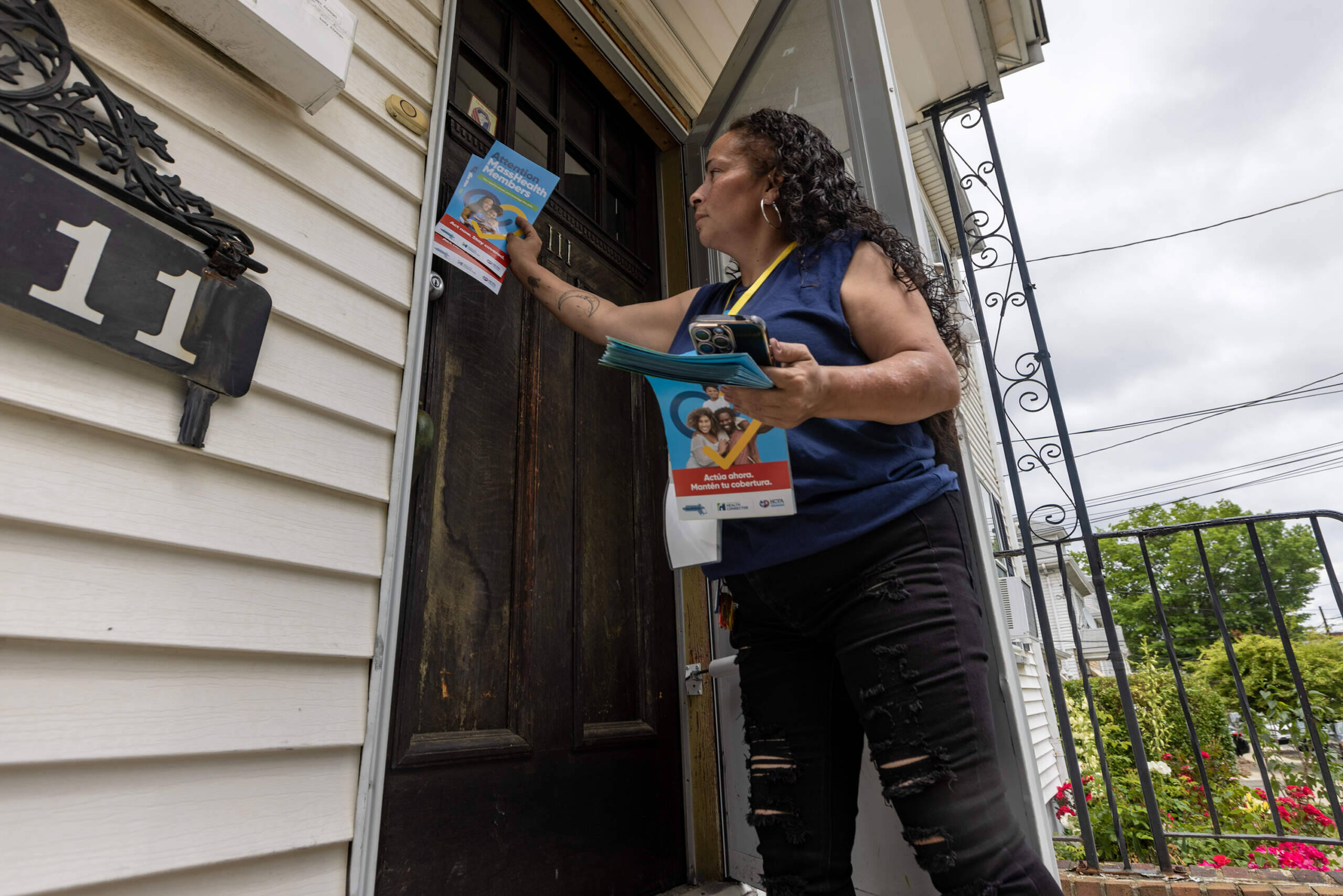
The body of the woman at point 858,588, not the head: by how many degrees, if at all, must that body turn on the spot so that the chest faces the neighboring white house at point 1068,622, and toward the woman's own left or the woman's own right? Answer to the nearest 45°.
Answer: approximately 135° to the woman's own right

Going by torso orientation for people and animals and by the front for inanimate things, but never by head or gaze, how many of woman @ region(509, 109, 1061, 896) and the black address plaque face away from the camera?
0

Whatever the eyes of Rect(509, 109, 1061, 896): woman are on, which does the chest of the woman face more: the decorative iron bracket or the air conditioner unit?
the decorative iron bracket

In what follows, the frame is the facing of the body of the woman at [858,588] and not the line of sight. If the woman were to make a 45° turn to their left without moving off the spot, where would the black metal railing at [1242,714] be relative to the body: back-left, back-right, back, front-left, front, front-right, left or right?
back-left

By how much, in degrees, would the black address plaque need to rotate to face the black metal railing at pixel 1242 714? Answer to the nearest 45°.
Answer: approximately 45° to its left

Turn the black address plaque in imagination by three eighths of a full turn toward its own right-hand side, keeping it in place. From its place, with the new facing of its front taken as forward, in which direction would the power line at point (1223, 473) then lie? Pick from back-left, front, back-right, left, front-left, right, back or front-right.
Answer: back

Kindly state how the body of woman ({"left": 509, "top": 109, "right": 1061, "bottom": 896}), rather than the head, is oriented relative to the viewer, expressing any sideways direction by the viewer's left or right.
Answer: facing the viewer and to the left of the viewer

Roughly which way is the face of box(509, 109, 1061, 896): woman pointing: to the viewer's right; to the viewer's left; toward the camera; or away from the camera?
to the viewer's left

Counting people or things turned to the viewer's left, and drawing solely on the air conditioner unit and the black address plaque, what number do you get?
0

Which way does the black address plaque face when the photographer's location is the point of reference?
facing the viewer and to the right of the viewer

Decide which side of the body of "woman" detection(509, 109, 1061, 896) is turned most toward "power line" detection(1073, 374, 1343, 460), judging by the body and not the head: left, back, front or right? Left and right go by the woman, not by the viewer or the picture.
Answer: back

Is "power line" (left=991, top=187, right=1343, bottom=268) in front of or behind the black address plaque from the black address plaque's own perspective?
in front
